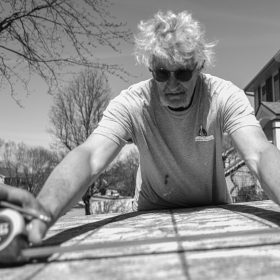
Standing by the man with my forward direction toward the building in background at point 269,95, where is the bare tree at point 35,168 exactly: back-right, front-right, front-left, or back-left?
front-left

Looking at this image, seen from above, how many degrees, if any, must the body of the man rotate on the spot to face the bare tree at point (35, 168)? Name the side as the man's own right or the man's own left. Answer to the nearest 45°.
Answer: approximately 180°

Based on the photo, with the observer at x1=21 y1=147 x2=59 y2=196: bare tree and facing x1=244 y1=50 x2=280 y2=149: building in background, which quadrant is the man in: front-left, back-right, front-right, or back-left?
front-right

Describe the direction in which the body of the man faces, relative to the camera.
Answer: toward the camera

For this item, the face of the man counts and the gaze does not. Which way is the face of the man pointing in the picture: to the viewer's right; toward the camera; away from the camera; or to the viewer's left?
toward the camera

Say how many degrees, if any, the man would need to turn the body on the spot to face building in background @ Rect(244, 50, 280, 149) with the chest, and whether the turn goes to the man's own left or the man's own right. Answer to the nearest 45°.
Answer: approximately 180°
